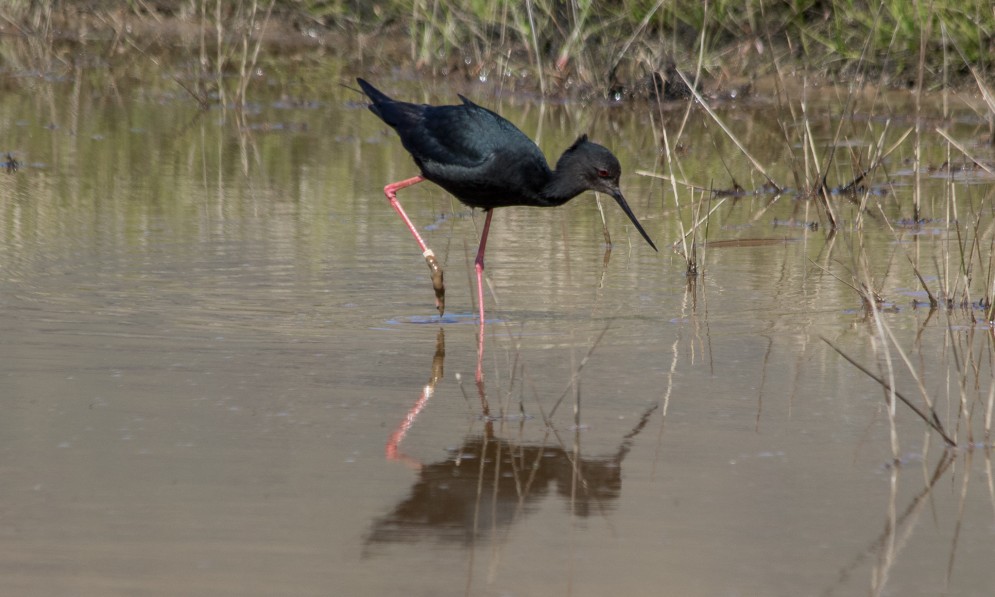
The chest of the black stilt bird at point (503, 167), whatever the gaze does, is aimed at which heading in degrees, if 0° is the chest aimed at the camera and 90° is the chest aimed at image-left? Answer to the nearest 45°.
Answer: approximately 270°
